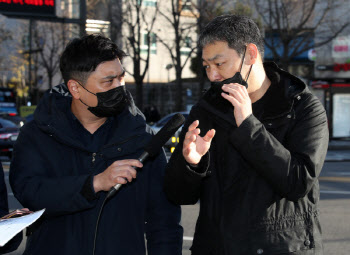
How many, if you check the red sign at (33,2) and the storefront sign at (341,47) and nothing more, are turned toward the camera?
2

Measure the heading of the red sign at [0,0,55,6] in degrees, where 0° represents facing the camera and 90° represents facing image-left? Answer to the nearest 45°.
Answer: approximately 0°

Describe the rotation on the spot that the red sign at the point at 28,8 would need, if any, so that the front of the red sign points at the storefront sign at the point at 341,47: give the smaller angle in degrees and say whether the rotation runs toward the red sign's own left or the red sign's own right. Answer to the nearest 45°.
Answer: approximately 135° to the red sign's own left

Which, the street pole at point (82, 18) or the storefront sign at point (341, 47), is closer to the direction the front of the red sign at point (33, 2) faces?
the street pole

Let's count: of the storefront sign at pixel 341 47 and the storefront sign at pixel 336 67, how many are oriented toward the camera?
2

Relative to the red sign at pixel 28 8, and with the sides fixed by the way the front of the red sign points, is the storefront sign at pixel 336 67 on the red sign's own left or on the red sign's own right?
on the red sign's own left

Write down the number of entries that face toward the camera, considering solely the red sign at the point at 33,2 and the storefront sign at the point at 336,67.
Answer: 2

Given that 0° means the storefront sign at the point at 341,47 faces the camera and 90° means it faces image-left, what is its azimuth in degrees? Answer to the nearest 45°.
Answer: approximately 0°
